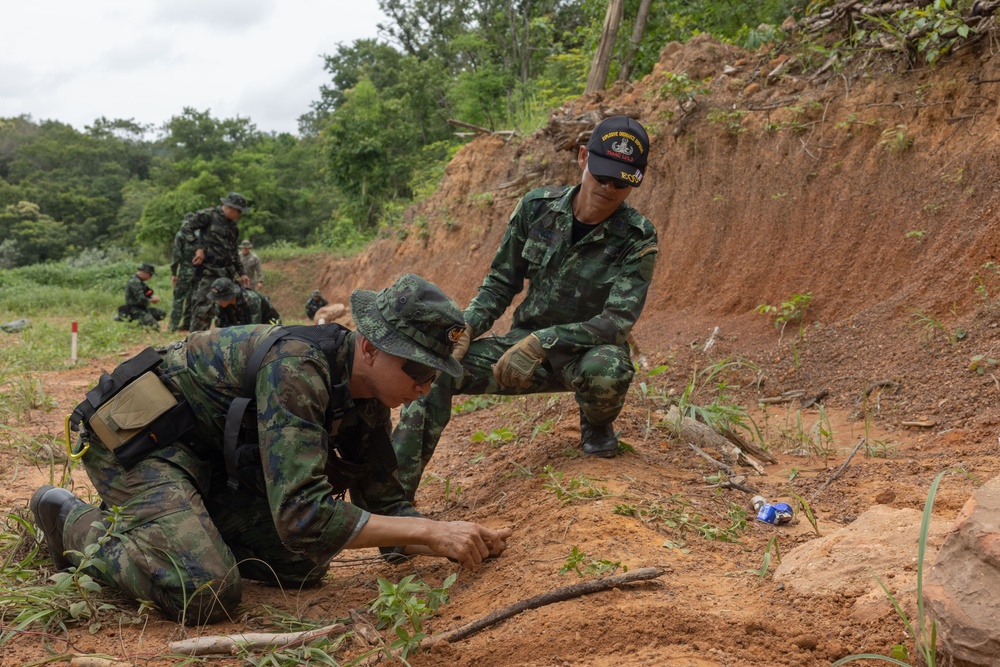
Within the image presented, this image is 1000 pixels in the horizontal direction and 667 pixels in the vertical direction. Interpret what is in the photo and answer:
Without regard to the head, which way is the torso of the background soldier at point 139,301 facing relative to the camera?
to the viewer's right

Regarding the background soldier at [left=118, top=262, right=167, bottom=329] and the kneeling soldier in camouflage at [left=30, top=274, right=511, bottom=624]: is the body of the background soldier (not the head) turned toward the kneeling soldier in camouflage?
no

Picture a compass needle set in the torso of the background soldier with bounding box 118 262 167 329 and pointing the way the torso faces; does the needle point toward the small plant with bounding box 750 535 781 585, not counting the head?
no

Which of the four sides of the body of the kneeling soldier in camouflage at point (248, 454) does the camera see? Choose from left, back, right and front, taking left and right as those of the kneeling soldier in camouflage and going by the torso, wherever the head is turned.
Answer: right

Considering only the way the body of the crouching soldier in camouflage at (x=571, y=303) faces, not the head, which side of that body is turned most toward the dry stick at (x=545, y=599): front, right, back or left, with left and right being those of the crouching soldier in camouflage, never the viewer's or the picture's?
front

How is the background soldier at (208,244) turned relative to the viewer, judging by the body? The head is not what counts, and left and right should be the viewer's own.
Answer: facing the viewer and to the right of the viewer

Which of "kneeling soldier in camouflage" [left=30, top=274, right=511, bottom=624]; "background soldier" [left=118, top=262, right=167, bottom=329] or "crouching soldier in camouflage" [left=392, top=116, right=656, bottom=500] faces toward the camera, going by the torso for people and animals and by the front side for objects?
the crouching soldier in camouflage

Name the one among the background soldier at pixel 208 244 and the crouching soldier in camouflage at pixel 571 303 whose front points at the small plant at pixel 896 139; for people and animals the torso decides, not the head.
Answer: the background soldier

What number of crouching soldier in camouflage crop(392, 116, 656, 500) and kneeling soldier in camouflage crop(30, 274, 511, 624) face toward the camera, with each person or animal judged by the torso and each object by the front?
1

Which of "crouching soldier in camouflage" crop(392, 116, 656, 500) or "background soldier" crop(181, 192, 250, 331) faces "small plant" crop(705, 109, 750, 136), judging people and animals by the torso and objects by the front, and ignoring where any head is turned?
the background soldier

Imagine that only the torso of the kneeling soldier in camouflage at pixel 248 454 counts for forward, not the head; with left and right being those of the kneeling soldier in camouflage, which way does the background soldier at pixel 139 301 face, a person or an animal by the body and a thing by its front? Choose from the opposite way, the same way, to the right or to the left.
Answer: the same way

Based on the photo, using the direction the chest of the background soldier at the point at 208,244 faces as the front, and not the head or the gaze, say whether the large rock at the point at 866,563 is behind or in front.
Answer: in front

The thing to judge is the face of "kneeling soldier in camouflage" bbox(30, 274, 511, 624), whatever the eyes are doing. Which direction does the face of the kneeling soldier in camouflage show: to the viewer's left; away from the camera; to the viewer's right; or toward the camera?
to the viewer's right

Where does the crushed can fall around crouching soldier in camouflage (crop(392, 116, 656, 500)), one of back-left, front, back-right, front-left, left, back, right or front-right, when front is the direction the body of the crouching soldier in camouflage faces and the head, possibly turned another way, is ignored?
front-left

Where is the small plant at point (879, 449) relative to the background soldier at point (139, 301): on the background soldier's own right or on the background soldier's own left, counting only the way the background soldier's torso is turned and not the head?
on the background soldier's own right

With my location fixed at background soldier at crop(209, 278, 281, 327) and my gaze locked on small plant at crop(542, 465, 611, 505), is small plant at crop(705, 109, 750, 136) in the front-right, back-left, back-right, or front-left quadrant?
front-left

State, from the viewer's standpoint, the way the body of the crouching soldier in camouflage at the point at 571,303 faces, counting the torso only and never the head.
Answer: toward the camera
